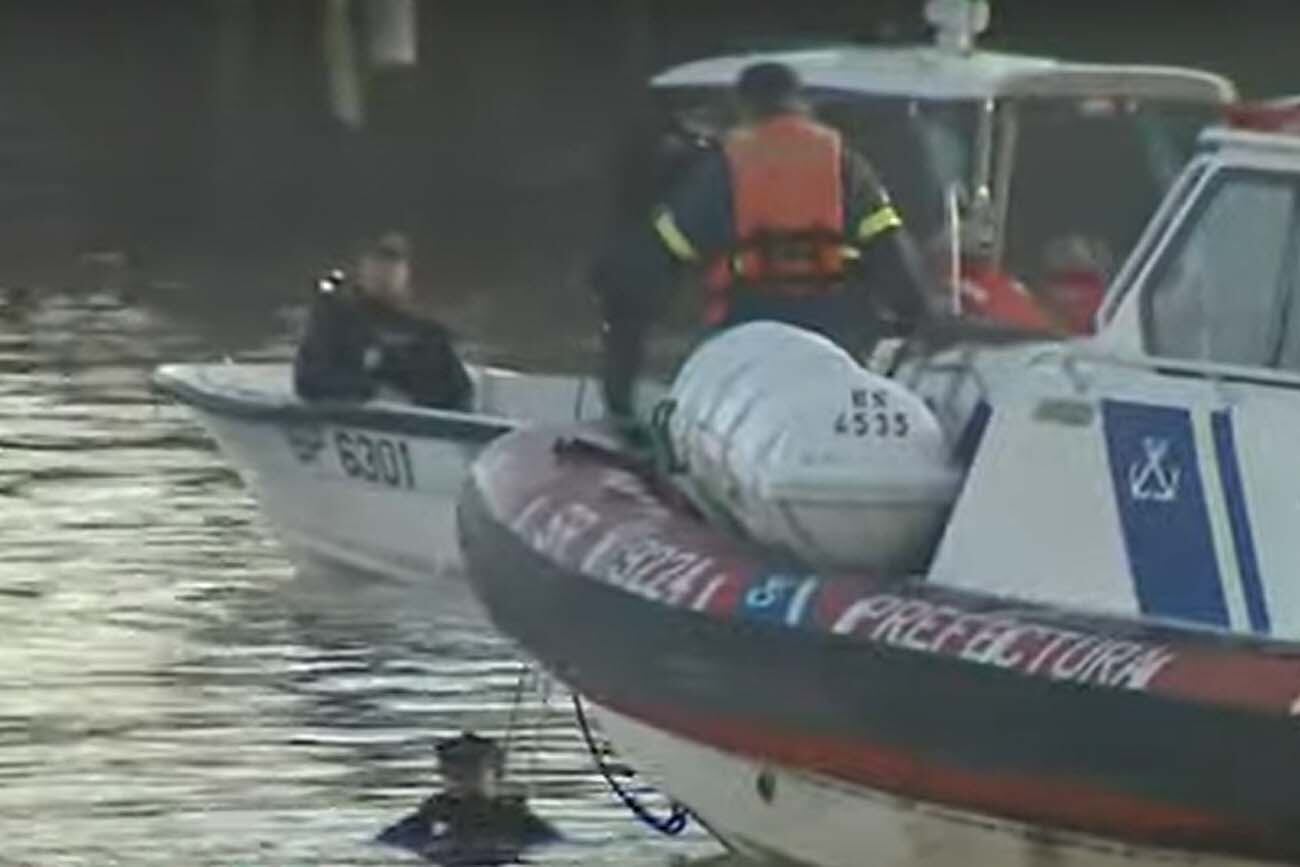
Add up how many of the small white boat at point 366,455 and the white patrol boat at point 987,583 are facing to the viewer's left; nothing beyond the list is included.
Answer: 2

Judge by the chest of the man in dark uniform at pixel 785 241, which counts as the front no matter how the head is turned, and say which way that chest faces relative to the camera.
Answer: away from the camera

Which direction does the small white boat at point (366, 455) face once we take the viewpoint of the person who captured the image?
facing to the left of the viewer

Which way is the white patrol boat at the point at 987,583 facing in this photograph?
to the viewer's left

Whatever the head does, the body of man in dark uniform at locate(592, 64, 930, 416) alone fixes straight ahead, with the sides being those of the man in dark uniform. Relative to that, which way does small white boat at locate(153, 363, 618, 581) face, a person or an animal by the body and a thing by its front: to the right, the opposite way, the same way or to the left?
to the left

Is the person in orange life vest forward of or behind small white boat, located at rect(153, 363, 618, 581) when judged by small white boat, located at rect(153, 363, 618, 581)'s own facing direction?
behind

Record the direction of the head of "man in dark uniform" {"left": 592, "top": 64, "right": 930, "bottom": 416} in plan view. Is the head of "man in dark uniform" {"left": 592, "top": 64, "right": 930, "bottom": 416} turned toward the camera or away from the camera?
away from the camera

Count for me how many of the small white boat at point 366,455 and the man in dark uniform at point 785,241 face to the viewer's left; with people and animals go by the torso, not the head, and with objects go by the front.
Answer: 1

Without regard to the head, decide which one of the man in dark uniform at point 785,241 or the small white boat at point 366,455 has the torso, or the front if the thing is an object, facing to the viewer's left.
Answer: the small white boat
